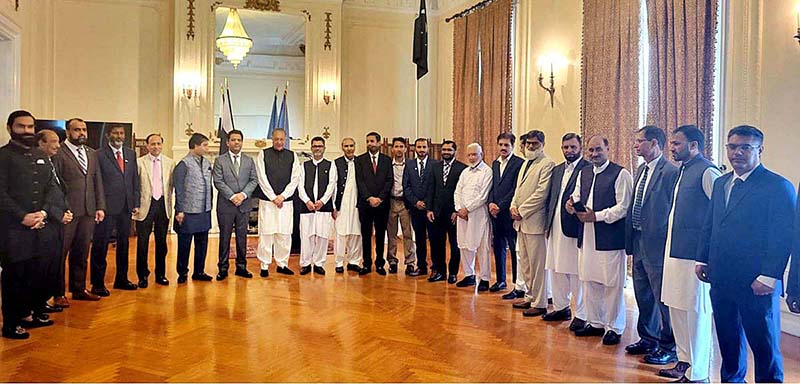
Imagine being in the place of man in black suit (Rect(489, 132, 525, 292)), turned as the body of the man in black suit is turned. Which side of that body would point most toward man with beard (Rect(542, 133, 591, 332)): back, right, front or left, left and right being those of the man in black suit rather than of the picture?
left

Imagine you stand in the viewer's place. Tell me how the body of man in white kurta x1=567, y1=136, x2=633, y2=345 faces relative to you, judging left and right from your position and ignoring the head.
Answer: facing the viewer and to the left of the viewer

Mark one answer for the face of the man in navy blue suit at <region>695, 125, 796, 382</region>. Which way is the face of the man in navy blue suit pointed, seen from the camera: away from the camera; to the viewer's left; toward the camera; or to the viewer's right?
toward the camera

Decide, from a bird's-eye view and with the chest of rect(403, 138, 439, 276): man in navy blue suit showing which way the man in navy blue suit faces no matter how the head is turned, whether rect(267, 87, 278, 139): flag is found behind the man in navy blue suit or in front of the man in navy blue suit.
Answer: behind

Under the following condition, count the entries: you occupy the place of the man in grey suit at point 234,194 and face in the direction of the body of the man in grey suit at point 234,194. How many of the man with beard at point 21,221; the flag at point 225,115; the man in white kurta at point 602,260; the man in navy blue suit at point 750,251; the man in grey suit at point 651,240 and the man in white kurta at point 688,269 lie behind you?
1

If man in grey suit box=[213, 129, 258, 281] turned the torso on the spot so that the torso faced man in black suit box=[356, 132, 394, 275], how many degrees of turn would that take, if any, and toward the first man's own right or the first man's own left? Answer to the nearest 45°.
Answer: approximately 90° to the first man's own left

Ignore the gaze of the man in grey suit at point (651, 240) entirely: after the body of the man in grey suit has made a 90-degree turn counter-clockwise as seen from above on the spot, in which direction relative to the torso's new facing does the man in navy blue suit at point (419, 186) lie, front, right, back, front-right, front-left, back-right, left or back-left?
back

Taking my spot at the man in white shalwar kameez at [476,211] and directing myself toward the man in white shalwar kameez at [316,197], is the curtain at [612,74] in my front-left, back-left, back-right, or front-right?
back-right

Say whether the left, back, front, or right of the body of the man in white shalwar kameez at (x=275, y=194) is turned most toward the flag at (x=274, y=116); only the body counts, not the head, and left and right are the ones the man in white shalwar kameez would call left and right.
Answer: back

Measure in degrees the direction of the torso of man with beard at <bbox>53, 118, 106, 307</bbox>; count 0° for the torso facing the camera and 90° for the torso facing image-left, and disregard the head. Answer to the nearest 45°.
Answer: approximately 315°

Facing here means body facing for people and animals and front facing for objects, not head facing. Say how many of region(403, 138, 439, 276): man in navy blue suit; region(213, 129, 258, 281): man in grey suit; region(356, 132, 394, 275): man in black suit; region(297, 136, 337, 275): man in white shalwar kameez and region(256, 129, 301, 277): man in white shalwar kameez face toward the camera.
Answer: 5

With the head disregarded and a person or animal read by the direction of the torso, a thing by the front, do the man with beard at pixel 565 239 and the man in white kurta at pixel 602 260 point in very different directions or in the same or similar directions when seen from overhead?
same or similar directions

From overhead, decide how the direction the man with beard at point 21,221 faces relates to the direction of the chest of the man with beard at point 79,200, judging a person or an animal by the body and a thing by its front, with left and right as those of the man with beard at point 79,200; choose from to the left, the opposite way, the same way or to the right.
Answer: the same way

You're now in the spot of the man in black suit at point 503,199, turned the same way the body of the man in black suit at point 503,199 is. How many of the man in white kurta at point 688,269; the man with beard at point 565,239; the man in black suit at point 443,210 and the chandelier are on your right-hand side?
2

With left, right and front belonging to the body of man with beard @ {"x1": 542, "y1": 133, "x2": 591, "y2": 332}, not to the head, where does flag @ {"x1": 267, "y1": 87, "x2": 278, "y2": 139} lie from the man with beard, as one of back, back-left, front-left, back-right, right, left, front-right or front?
right

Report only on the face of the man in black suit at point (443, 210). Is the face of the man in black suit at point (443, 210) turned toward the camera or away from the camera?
toward the camera

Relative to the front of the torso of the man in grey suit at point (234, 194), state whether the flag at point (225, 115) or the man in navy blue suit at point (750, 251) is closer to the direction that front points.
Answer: the man in navy blue suit

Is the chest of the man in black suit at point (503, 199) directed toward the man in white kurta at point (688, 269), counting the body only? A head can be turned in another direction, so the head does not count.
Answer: no

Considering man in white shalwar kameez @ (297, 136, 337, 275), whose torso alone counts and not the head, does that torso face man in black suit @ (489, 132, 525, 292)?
no
